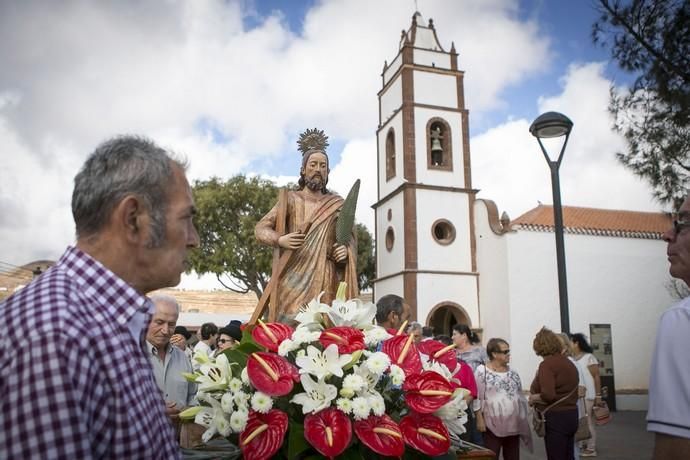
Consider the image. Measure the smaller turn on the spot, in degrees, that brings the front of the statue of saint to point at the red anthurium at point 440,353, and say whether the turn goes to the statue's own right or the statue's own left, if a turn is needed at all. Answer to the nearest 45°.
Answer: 0° — it already faces it

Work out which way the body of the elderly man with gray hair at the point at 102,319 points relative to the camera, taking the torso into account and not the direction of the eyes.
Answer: to the viewer's right

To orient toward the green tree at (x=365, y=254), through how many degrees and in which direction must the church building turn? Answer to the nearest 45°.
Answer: approximately 90° to its right

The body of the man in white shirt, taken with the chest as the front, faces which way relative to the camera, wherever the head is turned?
to the viewer's left

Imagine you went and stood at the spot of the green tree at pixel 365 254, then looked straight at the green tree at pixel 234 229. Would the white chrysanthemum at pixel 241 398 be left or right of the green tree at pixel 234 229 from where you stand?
left

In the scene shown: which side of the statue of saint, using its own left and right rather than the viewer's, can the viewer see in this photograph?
front

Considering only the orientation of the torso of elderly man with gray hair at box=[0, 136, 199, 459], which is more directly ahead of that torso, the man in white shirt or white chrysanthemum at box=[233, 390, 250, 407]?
the man in white shirt

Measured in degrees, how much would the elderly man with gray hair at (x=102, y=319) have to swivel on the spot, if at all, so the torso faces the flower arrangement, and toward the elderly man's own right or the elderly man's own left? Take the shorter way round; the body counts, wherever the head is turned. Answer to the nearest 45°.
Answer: approximately 45° to the elderly man's own left

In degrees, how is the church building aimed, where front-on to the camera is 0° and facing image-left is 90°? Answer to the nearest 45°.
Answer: approximately 45°

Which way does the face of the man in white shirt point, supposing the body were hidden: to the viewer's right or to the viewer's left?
to the viewer's left

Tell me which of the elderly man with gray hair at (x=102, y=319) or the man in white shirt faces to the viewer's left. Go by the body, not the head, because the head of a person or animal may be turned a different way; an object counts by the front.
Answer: the man in white shirt

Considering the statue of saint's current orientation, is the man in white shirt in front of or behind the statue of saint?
in front

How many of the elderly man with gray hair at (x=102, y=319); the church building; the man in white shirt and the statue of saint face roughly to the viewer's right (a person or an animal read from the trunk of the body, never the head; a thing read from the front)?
1

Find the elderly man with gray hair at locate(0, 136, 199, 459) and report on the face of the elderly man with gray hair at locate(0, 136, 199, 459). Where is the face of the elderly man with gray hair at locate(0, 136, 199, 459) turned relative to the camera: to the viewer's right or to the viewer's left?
to the viewer's right

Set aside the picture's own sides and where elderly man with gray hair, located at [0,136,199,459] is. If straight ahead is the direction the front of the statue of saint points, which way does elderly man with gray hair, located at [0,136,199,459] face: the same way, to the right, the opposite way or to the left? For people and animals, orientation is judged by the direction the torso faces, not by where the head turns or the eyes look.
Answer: to the left

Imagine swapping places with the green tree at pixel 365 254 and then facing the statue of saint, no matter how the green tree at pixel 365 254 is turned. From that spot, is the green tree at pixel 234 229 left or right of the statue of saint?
right
